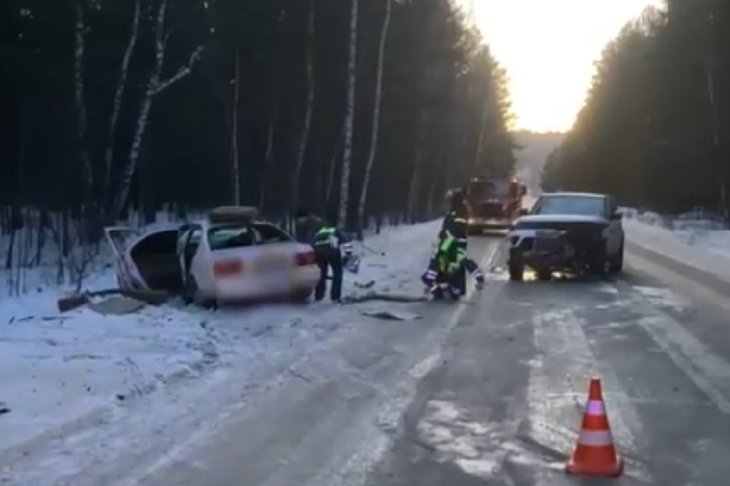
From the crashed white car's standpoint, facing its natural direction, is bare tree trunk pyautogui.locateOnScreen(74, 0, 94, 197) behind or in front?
in front

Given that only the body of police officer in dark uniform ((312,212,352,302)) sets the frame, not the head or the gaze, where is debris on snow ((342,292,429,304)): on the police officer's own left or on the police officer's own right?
on the police officer's own right

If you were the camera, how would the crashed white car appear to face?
facing away from the viewer and to the left of the viewer

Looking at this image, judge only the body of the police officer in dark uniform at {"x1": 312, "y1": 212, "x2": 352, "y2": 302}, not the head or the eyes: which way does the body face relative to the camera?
away from the camera

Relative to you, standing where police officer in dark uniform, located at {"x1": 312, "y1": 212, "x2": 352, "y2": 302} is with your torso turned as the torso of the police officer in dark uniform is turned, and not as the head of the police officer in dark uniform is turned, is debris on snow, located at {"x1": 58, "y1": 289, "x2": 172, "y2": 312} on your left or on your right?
on your left
